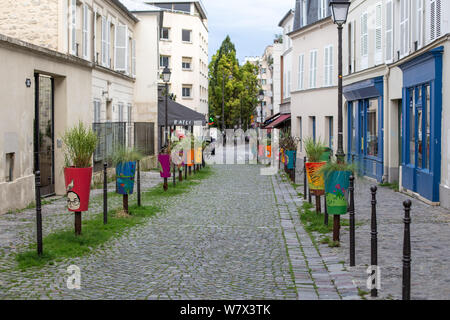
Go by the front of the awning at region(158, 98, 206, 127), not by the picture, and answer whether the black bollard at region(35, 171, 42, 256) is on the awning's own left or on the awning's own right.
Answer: on the awning's own right

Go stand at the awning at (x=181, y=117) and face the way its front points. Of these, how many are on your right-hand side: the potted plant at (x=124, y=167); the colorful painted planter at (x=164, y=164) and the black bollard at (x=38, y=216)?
3

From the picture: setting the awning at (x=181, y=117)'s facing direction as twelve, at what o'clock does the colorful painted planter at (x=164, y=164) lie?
The colorful painted planter is roughly at 3 o'clock from the awning.

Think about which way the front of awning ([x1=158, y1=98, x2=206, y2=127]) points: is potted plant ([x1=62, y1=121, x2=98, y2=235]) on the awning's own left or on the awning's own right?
on the awning's own right

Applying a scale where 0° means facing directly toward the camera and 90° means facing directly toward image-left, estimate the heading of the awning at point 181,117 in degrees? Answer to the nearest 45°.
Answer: approximately 270°

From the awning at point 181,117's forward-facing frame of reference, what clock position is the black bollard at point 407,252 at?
The black bollard is roughly at 3 o'clock from the awning.

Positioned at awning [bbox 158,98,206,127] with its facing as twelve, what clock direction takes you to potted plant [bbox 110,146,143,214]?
The potted plant is roughly at 3 o'clock from the awning.

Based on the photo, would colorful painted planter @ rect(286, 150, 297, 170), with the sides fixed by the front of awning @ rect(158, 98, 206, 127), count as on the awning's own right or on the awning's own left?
on the awning's own right

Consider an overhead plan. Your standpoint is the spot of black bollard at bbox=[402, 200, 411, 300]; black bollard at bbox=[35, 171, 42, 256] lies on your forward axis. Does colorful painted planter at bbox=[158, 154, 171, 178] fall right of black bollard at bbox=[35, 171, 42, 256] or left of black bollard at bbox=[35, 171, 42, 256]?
right
